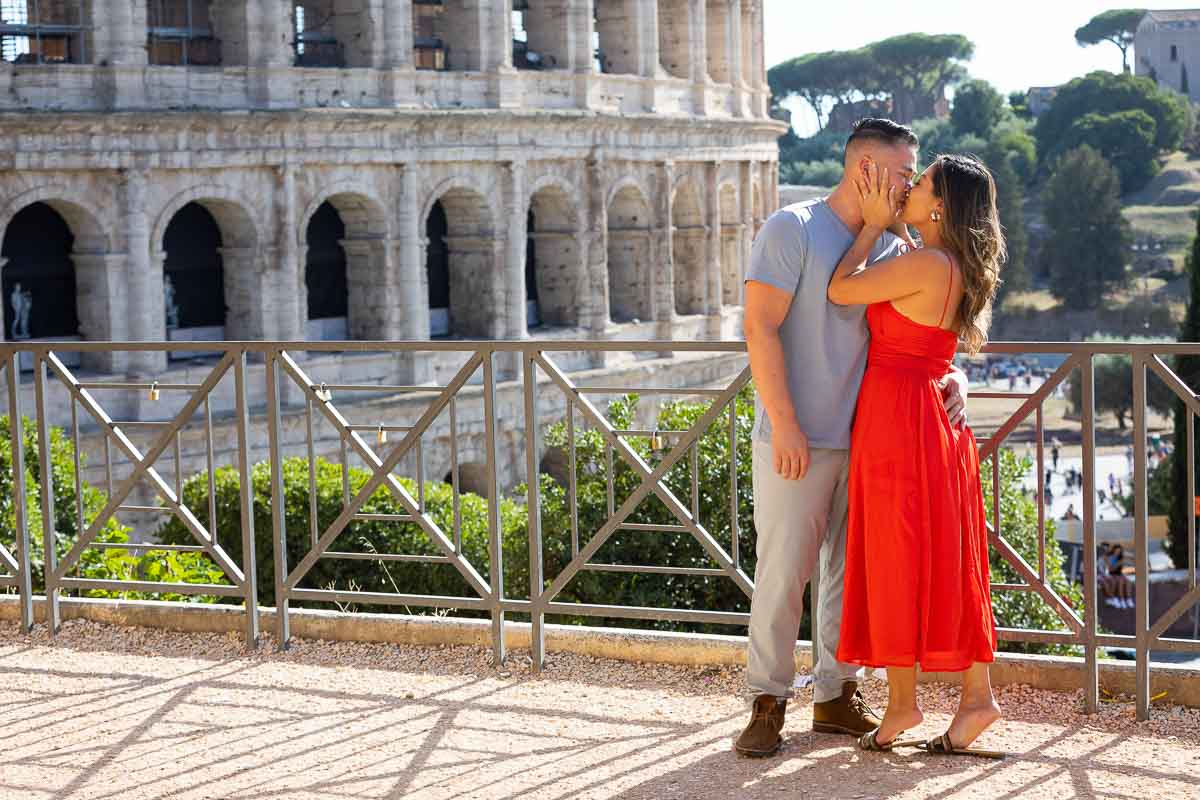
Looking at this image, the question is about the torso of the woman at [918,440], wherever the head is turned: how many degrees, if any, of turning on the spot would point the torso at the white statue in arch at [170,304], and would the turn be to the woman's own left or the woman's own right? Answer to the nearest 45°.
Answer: approximately 45° to the woman's own right

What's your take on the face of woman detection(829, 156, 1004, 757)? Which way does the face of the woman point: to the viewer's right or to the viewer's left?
to the viewer's left

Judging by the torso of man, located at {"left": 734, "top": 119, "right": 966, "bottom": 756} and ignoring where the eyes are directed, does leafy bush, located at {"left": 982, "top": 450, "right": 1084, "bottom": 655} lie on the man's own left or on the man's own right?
on the man's own left

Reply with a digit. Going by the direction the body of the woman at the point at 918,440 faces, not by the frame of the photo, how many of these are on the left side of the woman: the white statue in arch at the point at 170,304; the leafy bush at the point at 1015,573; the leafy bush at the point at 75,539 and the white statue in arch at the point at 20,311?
0

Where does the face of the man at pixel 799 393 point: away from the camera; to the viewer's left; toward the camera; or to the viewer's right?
to the viewer's right

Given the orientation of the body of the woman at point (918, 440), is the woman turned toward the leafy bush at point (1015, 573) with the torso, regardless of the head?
no

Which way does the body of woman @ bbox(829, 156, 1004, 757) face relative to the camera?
to the viewer's left

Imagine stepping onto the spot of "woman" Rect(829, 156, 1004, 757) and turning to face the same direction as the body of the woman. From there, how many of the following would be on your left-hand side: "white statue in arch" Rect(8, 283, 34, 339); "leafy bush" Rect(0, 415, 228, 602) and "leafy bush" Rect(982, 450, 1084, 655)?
0

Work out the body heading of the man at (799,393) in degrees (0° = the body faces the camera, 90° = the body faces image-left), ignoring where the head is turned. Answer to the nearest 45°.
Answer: approximately 315°

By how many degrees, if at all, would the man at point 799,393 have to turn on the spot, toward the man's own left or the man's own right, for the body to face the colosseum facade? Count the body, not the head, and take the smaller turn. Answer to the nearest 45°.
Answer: approximately 135° to the man's own left

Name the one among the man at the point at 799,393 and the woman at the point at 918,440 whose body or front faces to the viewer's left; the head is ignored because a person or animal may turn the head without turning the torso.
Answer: the woman

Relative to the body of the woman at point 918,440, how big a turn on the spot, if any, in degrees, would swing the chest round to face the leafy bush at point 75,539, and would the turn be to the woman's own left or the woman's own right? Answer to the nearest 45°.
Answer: approximately 45° to the woman's own right

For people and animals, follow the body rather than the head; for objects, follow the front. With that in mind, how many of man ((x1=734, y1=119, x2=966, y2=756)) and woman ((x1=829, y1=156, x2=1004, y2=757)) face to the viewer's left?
1
